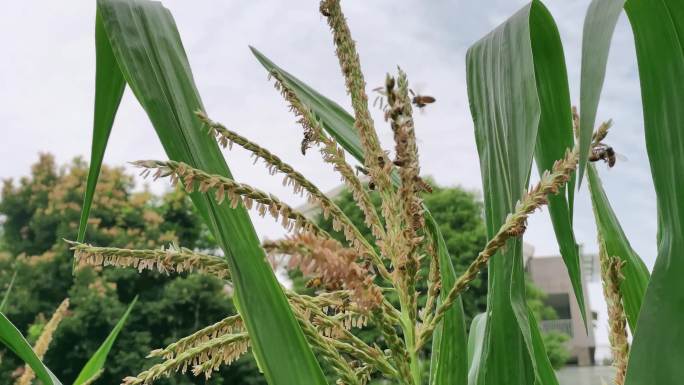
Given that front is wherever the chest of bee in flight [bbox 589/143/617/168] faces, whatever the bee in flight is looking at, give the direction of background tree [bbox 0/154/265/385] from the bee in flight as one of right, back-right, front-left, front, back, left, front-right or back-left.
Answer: front-right

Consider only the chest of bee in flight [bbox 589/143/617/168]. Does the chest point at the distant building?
no

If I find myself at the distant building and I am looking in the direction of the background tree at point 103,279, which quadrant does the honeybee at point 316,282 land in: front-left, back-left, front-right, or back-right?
front-left

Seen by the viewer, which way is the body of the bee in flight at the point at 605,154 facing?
to the viewer's left
